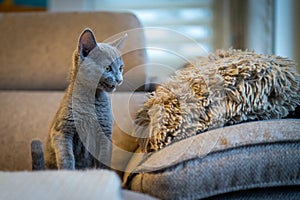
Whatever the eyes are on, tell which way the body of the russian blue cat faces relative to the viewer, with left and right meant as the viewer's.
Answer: facing the viewer and to the right of the viewer

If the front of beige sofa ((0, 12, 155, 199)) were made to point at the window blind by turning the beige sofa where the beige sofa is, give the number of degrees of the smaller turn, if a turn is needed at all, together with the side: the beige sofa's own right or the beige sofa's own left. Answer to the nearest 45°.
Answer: approximately 135° to the beige sofa's own left

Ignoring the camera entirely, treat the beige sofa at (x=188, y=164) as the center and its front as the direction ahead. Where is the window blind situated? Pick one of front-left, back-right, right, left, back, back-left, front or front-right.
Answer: back

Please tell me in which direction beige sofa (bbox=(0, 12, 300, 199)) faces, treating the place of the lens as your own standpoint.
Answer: facing the viewer

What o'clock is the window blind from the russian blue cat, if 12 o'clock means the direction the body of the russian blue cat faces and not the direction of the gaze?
The window blind is roughly at 8 o'clock from the russian blue cat.
